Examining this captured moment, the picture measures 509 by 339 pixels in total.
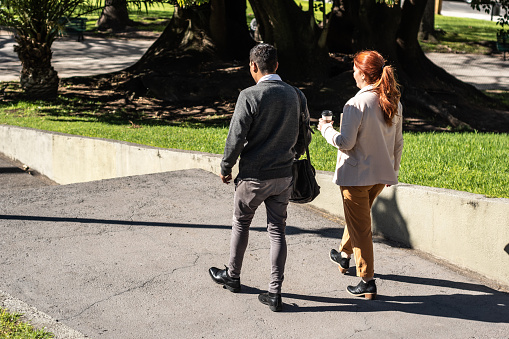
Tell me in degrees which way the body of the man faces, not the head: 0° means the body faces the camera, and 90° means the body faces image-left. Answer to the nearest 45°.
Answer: approximately 135°

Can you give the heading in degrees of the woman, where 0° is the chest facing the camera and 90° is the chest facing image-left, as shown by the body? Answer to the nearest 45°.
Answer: approximately 135°

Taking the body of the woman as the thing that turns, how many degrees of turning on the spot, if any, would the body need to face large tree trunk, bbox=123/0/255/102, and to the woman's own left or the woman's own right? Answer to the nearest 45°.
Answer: approximately 45° to the woman's own right

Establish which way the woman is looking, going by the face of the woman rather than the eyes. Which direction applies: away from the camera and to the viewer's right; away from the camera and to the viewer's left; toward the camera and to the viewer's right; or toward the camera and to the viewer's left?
away from the camera and to the viewer's left

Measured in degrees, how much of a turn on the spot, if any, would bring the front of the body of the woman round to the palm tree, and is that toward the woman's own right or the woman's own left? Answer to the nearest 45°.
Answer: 0° — they already face it
